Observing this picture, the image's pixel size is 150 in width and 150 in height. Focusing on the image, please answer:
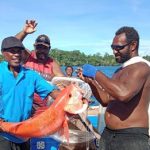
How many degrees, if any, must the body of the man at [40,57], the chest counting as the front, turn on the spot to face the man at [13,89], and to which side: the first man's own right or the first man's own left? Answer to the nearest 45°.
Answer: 0° — they already face them

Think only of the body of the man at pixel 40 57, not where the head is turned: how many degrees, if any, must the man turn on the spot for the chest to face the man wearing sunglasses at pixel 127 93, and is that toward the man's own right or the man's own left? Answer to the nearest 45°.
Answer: approximately 45° to the man's own left

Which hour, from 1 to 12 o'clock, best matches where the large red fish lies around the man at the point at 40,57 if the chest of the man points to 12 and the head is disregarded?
The large red fish is roughly at 12 o'clock from the man.

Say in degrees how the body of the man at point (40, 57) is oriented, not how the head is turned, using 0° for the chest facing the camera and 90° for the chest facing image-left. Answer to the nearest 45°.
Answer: approximately 0°
